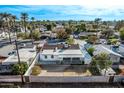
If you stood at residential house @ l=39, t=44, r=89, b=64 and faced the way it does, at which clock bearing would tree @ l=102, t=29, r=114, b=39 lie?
The tree is roughly at 7 o'clock from the residential house.

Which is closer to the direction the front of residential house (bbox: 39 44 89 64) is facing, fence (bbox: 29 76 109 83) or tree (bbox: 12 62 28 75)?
the fence

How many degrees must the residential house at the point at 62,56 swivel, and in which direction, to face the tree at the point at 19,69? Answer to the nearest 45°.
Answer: approximately 45° to its right

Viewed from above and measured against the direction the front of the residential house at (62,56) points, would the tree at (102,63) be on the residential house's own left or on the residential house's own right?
on the residential house's own left

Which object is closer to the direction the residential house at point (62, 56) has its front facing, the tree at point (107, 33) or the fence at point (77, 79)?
the fence

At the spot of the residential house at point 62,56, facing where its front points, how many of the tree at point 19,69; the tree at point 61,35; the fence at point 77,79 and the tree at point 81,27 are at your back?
2

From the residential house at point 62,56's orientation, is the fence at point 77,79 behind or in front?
in front
